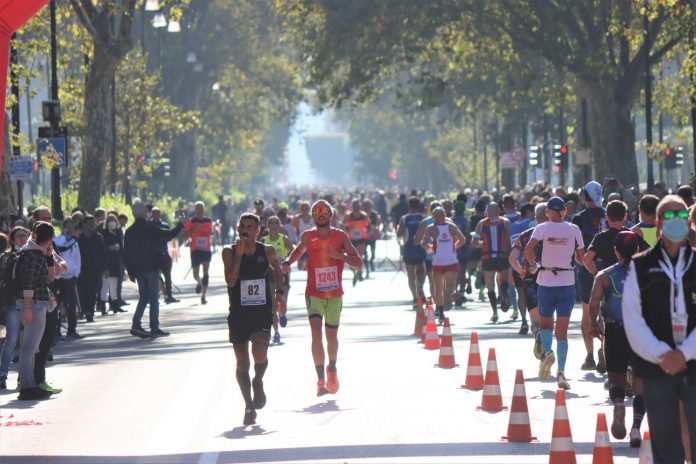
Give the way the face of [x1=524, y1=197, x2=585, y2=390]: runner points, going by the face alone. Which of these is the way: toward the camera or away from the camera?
away from the camera

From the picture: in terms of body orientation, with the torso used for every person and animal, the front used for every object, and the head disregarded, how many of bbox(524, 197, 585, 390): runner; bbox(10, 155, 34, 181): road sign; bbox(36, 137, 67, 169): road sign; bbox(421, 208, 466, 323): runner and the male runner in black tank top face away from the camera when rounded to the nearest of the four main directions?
2

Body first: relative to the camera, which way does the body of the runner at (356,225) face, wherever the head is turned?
toward the camera

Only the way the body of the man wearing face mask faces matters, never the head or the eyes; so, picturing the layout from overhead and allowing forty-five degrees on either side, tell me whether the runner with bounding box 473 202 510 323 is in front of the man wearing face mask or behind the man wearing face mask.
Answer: behind

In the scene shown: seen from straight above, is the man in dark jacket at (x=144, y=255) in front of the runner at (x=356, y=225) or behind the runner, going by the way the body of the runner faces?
in front

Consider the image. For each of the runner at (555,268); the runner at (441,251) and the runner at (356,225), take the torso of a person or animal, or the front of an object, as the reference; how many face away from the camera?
2

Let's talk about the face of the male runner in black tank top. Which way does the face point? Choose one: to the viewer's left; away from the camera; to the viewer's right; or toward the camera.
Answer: toward the camera

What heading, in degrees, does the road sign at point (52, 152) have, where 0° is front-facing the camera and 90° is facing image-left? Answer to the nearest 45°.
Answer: approximately 0°

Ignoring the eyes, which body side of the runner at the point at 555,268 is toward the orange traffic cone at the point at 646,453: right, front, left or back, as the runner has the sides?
back

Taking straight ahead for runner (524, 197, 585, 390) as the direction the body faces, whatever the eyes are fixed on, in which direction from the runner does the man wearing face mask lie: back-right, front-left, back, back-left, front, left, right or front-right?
back

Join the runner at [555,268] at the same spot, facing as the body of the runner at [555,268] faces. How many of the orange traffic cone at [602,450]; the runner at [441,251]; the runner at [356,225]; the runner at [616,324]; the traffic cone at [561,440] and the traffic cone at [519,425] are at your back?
4

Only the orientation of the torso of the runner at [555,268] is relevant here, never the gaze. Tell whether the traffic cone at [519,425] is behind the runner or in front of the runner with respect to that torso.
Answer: behind

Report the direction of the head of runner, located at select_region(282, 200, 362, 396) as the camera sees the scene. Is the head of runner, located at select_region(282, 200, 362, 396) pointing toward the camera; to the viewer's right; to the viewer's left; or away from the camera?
toward the camera

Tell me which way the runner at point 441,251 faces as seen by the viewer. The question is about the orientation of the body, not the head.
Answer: away from the camera

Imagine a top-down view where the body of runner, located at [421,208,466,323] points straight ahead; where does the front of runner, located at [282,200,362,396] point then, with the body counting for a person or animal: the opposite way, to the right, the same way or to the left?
the opposite way

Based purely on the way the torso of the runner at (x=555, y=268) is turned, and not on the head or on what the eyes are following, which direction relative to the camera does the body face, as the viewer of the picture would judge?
away from the camera

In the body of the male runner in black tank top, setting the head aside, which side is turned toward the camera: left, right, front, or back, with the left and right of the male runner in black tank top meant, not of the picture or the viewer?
front

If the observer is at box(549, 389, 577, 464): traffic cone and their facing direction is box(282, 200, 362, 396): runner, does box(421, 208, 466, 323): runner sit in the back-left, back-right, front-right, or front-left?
front-right
